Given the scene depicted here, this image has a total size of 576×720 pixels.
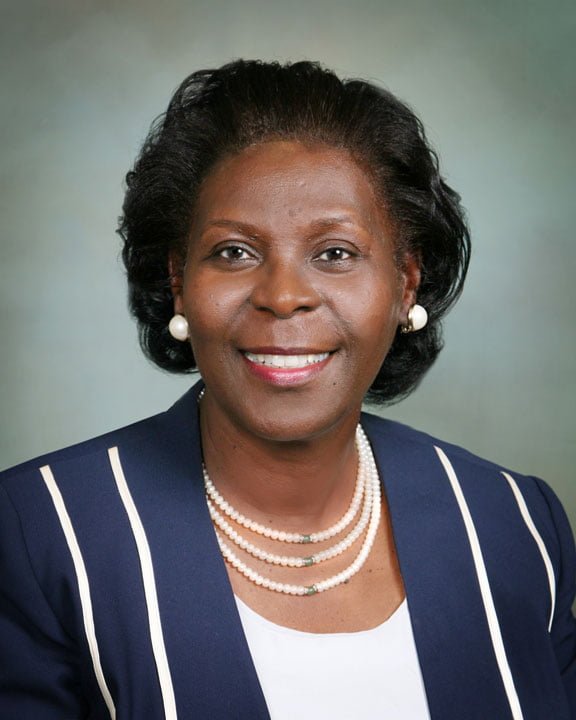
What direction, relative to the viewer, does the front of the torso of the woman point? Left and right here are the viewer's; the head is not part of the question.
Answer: facing the viewer

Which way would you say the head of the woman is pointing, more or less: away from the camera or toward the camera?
toward the camera
